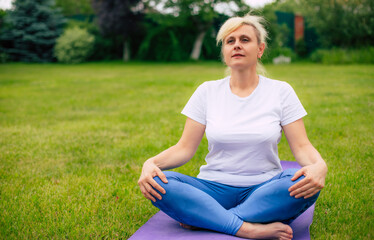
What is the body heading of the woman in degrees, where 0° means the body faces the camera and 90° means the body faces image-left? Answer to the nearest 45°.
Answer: approximately 0°

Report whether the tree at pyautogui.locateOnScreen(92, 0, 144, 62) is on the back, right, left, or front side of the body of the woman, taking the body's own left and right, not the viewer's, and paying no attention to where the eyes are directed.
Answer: back

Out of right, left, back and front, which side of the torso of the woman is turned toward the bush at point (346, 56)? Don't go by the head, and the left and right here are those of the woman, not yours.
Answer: back

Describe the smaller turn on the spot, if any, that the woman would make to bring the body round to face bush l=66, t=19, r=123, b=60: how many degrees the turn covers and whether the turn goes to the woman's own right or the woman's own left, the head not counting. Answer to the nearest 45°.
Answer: approximately 180°

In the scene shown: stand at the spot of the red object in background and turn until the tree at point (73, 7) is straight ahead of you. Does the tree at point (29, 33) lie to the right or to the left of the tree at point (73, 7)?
left

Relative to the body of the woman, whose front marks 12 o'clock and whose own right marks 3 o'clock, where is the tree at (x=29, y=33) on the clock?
The tree is roughly at 5 o'clock from the woman.

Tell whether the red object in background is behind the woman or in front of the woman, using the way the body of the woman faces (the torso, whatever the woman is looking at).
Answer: behind
